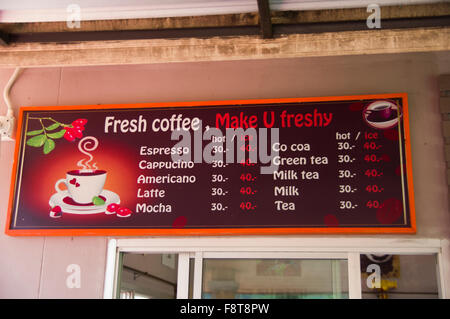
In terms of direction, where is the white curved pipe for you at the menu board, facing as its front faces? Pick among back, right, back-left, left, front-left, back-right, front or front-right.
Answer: right

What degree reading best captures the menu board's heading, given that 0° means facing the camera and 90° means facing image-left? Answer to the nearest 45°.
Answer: approximately 0°
